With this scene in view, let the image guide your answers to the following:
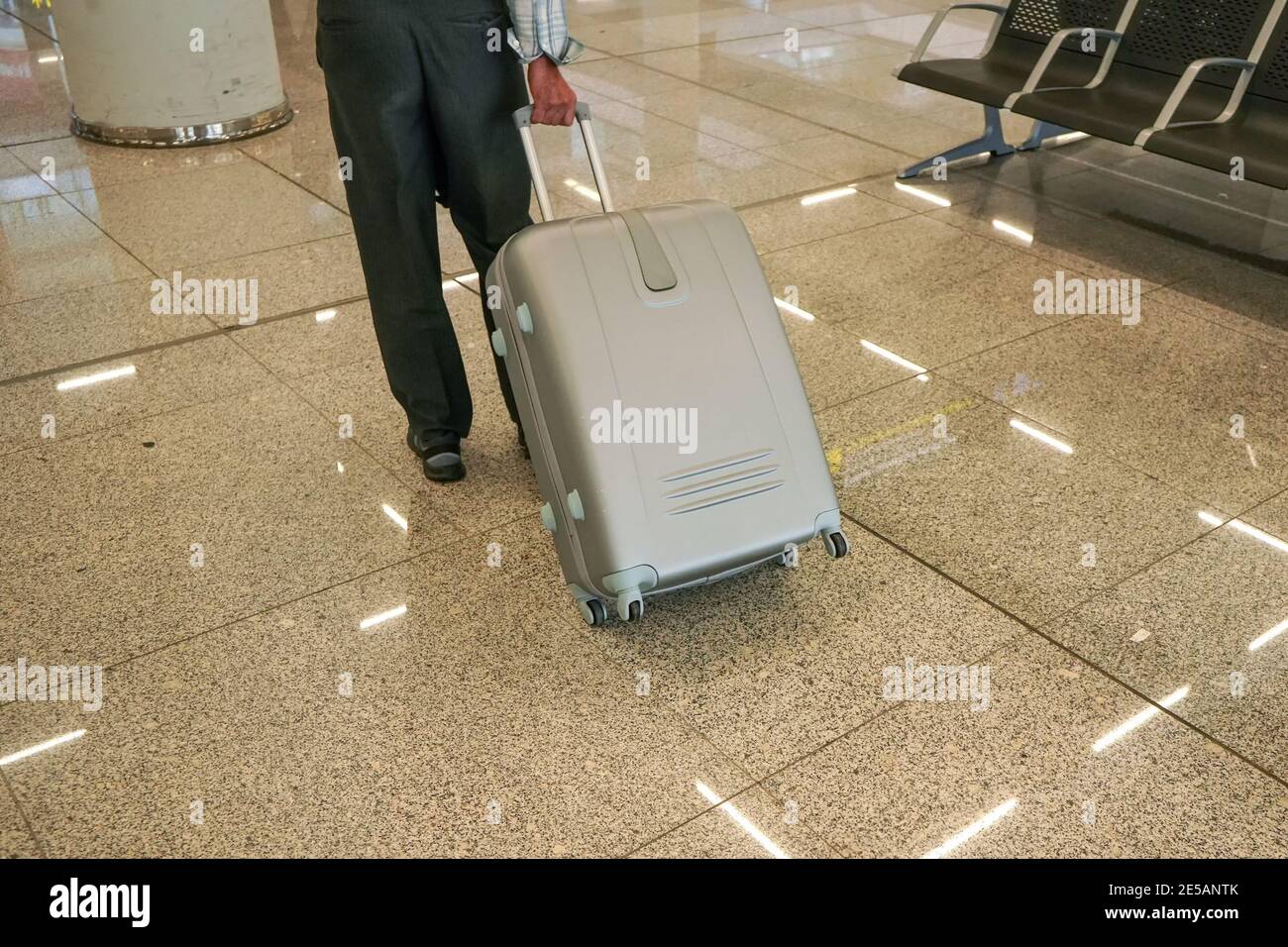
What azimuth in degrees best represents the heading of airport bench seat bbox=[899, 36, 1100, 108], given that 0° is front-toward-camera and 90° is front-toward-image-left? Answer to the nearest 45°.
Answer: approximately 45°

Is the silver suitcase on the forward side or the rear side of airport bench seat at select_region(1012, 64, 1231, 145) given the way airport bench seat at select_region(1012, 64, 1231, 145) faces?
on the forward side

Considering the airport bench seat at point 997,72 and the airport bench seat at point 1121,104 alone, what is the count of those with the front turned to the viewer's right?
0

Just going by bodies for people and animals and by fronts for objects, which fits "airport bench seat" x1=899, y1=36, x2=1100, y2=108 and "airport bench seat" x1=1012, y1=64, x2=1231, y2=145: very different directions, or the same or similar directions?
same or similar directions

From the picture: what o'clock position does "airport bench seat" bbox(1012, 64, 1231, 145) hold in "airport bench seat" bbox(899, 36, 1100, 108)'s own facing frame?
"airport bench seat" bbox(1012, 64, 1231, 145) is roughly at 9 o'clock from "airport bench seat" bbox(899, 36, 1100, 108).

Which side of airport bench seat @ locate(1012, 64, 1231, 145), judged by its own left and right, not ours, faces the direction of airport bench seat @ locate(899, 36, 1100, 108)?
right

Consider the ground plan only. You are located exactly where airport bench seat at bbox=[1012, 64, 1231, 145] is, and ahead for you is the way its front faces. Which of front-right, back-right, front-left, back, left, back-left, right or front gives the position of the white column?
front-right

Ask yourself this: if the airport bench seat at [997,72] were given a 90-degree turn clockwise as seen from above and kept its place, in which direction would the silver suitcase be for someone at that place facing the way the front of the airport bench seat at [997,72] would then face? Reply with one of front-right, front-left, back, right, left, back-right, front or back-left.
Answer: back-left

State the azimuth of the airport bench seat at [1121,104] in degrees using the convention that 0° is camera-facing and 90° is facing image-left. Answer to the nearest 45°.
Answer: approximately 45°

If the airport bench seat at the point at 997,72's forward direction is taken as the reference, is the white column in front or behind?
in front

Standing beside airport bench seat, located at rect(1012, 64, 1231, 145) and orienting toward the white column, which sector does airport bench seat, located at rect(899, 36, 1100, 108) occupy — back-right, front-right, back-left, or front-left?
front-right
